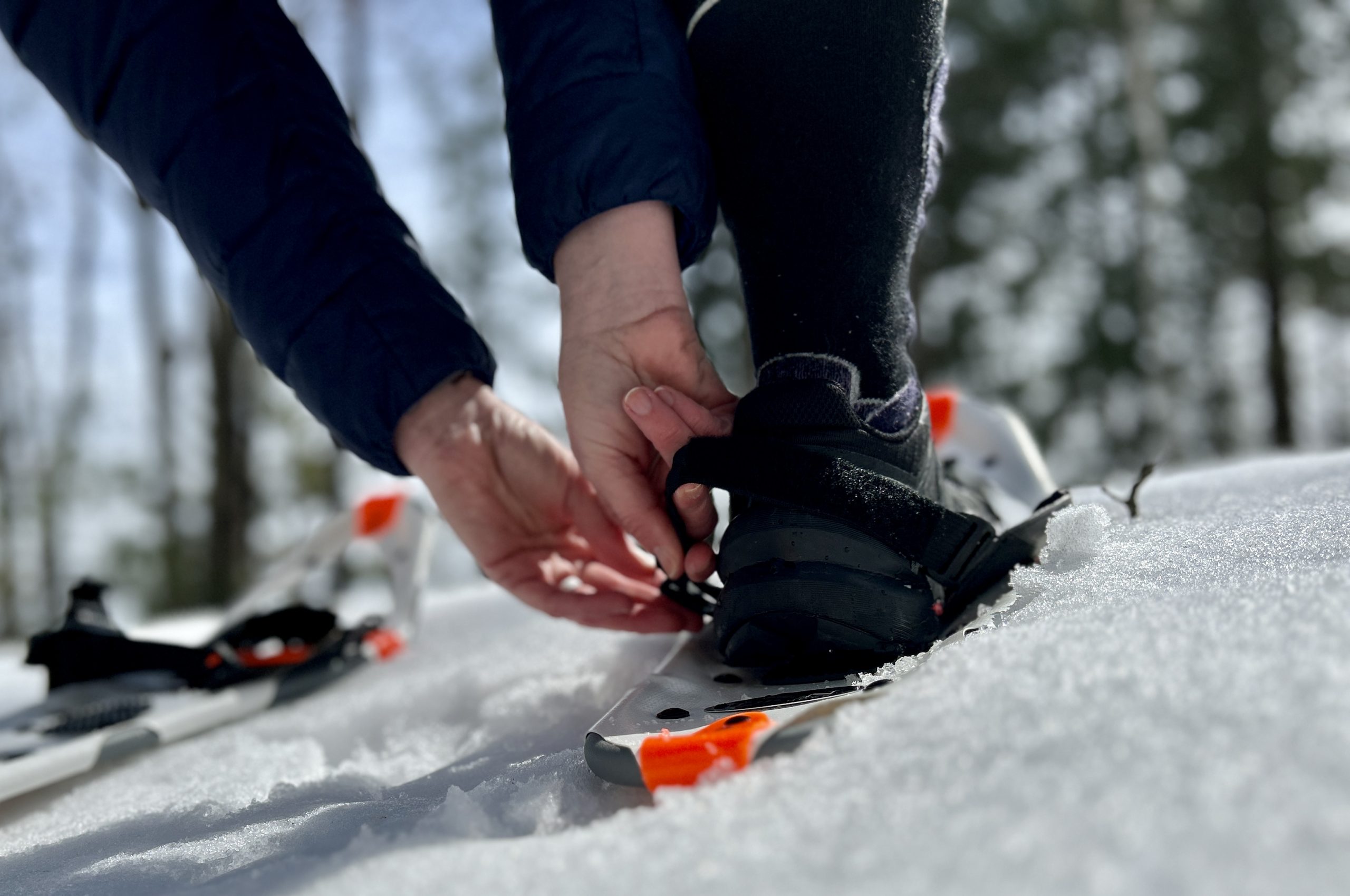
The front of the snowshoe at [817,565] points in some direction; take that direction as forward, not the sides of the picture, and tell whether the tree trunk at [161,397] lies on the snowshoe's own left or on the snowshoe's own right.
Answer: on the snowshoe's own left

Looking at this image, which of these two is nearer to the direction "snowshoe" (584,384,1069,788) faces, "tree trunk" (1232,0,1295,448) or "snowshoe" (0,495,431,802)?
the tree trunk

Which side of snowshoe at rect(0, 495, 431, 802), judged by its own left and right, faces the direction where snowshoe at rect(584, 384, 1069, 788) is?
right

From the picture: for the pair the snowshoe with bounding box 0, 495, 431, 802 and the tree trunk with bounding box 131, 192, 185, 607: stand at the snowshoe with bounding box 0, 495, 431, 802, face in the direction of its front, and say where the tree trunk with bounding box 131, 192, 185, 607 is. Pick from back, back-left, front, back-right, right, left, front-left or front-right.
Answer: front-left

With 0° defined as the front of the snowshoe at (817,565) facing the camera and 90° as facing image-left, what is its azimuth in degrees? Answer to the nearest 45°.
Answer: approximately 225°

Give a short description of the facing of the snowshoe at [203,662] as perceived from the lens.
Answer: facing away from the viewer and to the right of the viewer

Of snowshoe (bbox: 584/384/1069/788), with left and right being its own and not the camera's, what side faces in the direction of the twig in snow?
front
